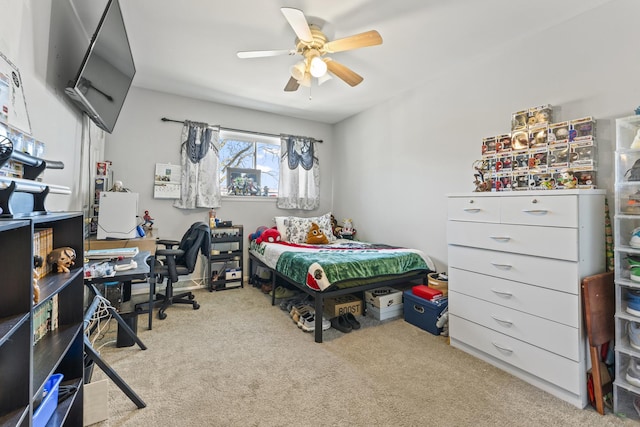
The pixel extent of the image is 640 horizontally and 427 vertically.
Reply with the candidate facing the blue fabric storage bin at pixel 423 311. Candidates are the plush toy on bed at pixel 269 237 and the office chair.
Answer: the plush toy on bed

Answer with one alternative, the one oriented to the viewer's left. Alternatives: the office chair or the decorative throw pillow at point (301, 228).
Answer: the office chair

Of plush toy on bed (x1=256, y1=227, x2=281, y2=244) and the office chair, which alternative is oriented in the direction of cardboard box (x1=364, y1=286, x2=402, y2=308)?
the plush toy on bed

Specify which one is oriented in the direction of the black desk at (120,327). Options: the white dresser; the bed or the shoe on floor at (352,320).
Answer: the white dresser

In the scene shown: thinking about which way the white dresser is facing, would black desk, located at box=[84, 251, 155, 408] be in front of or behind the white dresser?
in front

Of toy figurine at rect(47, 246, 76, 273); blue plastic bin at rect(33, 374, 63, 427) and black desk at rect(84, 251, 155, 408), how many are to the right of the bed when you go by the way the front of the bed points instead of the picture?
3

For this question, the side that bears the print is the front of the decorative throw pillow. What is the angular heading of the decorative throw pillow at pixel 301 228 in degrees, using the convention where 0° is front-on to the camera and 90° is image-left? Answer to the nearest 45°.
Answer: approximately 0°

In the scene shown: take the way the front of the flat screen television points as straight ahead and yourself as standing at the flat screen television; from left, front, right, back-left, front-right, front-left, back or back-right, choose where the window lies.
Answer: left

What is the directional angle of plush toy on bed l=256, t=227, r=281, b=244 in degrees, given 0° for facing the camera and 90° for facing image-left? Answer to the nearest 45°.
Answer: approximately 315°

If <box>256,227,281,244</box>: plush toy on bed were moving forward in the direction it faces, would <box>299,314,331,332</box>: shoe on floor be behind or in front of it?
in front

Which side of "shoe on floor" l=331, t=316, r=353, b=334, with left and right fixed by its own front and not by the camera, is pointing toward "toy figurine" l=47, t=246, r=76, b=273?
right

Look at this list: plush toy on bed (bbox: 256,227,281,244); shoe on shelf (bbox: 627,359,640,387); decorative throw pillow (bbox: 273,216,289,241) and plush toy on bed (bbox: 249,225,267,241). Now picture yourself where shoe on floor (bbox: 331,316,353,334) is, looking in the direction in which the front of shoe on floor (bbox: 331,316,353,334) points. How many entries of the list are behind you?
3
